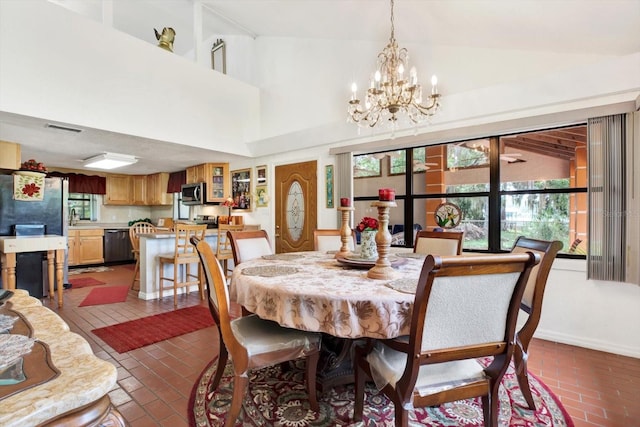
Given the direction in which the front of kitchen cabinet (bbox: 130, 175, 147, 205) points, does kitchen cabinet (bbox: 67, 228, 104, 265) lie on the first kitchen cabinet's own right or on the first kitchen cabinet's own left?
on the first kitchen cabinet's own right

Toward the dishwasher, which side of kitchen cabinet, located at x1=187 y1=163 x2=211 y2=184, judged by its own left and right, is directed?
right

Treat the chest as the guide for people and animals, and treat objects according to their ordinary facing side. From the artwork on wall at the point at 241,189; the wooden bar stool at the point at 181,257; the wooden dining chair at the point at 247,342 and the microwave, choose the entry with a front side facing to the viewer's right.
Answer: the wooden dining chair at the point at 247,342

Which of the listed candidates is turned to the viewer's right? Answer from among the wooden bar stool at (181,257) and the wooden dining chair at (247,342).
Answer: the wooden dining chair at (247,342)

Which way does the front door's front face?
toward the camera

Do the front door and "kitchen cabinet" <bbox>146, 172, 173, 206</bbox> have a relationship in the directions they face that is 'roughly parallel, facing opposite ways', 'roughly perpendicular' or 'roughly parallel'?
roughly parallel

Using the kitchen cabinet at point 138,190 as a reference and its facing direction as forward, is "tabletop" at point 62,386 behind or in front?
in front

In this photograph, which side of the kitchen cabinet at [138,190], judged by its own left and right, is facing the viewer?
front

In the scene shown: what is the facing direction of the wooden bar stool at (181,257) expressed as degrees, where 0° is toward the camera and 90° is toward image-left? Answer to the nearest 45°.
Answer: approximately 135°

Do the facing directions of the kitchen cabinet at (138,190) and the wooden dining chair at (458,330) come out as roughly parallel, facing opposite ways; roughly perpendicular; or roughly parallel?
roughly parallel, facing opposite ways

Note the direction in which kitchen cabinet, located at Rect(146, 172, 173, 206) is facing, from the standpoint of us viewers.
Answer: facing the viewer and to the left of the viewer

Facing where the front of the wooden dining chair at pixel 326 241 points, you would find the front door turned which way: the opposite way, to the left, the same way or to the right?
the same way

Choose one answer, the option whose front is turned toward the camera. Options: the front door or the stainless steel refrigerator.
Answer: the front door

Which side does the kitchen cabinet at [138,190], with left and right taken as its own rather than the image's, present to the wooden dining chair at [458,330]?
front

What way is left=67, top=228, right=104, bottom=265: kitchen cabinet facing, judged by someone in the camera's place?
facing the viewer
